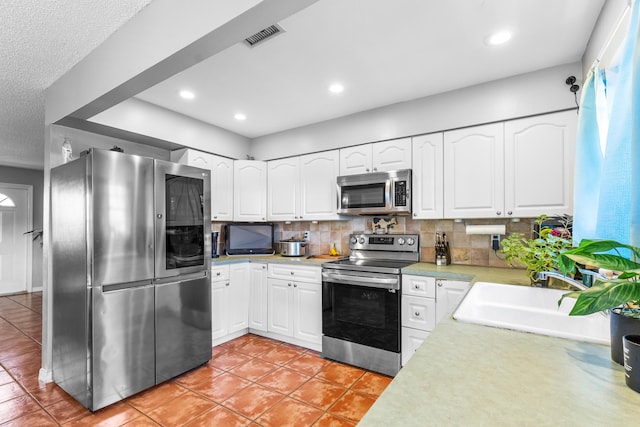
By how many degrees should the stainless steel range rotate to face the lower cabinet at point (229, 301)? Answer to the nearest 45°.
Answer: approximately 45° to its right

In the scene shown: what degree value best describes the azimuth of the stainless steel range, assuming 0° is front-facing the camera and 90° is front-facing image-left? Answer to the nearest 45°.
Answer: approximately 45°

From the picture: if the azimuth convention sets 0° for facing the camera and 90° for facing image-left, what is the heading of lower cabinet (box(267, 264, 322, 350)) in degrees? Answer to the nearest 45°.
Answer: approximately 45°

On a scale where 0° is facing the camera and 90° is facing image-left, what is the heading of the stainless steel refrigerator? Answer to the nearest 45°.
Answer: approximately 315°

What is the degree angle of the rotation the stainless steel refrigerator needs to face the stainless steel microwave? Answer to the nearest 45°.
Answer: approximately 45° to its left

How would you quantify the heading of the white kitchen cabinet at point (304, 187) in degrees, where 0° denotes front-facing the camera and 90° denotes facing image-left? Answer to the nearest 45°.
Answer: approximately 45°

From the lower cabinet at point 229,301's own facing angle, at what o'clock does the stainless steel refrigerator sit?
The stainless steel refrigerator is roughly at 3 o'clock from the lower cabinet.
